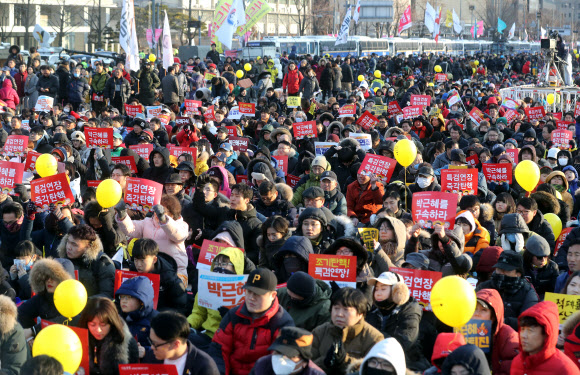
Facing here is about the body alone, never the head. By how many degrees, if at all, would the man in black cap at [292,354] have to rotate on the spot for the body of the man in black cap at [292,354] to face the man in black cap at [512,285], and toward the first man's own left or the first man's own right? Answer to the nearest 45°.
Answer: approximately 180°

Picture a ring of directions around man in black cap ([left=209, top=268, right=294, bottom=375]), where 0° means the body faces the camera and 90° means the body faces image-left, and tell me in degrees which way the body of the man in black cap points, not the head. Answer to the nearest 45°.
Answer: approximately 45°

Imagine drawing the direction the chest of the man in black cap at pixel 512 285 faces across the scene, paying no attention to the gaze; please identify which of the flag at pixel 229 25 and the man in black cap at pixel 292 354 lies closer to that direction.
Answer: the man in black cap

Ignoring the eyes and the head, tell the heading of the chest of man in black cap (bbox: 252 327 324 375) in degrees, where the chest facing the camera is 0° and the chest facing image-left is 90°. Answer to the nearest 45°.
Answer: approximately 45°

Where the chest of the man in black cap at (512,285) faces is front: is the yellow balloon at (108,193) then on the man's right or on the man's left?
on the man's right
